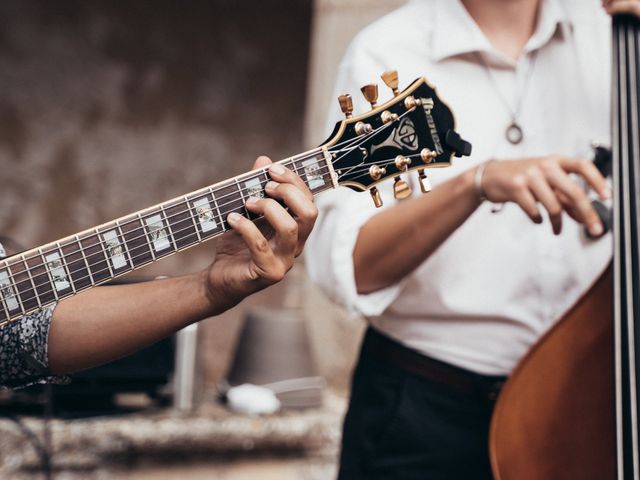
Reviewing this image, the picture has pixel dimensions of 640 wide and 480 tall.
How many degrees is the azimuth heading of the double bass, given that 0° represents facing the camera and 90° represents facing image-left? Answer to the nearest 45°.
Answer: approximately 0°

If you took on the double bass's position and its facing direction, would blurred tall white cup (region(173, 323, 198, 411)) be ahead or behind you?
behind

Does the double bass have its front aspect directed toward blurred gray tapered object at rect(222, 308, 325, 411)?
no
